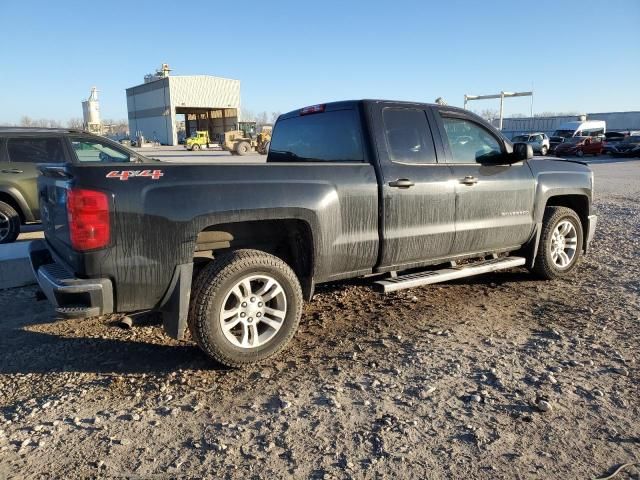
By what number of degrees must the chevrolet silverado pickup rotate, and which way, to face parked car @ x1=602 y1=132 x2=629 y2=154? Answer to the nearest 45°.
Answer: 0° — it already faces it

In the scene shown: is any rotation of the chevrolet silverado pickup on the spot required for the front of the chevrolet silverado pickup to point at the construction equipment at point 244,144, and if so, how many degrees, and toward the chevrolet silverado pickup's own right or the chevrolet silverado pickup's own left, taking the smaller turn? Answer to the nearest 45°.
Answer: approximately 45° to the chevrolet silverado pickup's own left

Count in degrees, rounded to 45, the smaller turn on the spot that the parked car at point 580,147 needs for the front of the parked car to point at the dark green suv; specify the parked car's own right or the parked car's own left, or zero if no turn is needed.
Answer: approximately 45° to the parked car's own left

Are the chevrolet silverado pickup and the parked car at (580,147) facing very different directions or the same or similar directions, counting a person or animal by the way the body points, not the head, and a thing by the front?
very different directions

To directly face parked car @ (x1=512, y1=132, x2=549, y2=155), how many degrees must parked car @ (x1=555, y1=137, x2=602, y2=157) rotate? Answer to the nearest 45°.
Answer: approximately 45° to its right

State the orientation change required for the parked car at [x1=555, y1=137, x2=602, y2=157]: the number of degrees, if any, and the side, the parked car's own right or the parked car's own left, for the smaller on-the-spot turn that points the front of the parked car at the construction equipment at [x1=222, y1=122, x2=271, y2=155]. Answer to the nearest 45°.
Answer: approximately 45° to the parked car's own right

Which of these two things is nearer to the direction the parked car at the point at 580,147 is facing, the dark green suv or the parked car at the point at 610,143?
the dark green suv

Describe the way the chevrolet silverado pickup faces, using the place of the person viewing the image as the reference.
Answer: facing away from the viewer and to the right of the viewer

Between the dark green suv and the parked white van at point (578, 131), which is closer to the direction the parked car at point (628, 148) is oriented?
the dark green suv
